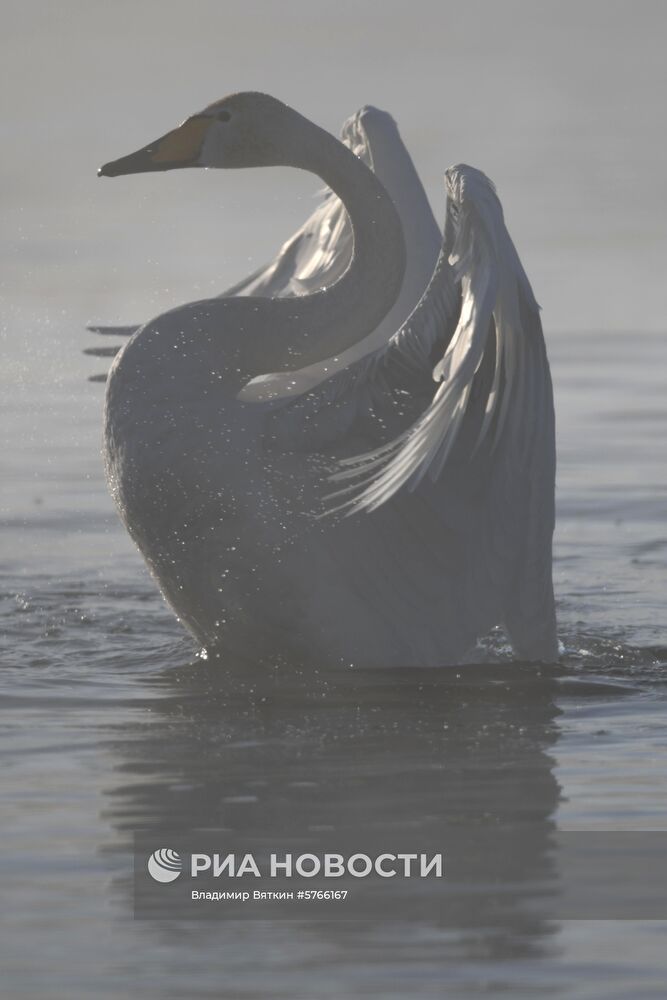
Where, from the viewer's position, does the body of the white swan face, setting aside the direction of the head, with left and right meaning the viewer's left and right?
facing to the left of the viewer
